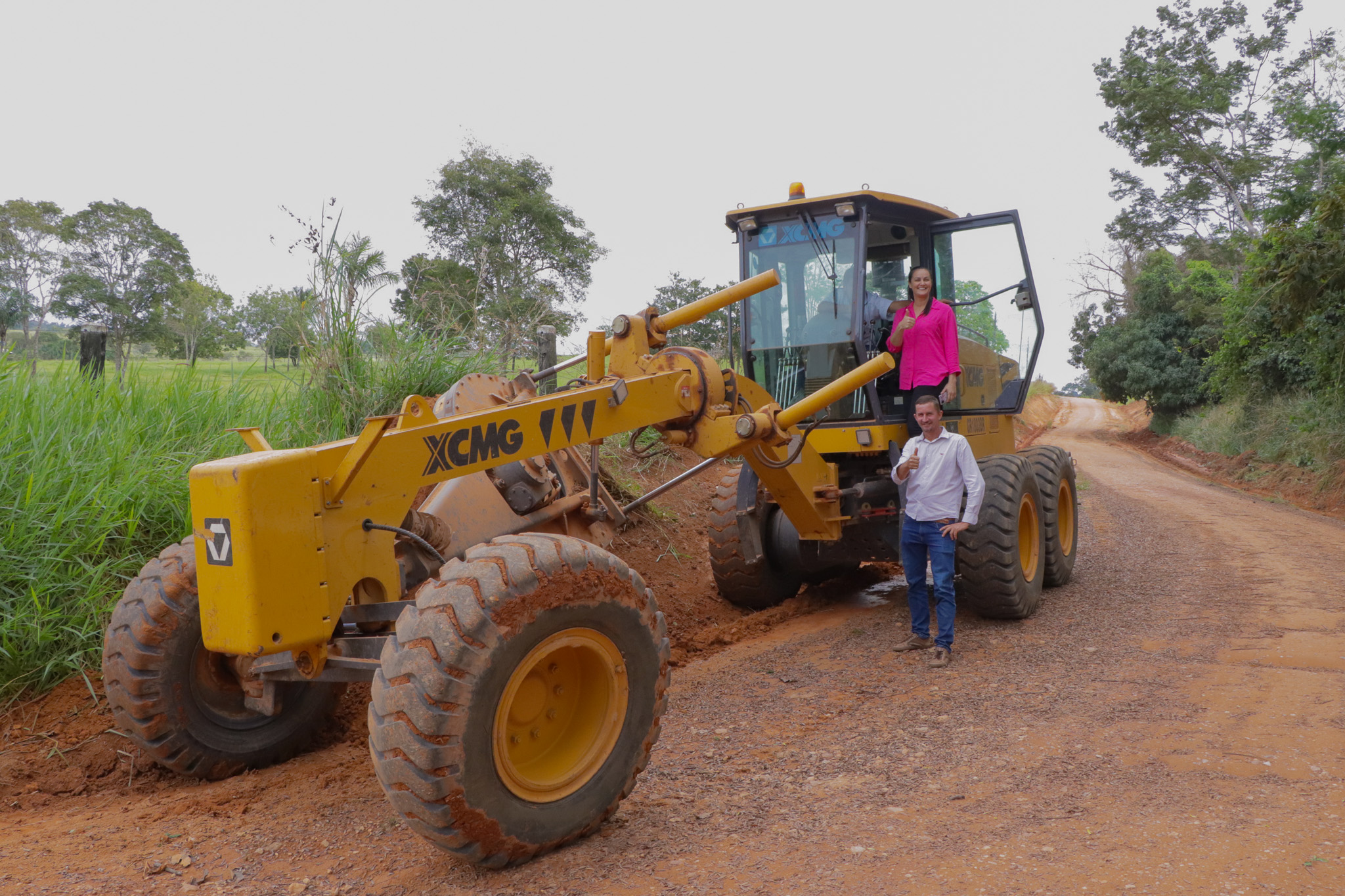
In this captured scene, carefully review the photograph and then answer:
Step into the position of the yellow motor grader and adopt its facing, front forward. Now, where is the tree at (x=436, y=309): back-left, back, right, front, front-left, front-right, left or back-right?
back-right

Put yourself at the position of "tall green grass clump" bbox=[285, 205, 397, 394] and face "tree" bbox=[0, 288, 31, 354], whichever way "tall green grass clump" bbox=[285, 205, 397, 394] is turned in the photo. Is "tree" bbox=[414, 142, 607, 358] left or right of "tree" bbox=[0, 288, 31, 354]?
right

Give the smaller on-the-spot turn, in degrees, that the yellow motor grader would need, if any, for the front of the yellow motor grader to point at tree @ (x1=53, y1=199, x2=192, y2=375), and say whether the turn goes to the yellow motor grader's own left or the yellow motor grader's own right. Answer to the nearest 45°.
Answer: approximately 90° to the yellow motor grader's own right

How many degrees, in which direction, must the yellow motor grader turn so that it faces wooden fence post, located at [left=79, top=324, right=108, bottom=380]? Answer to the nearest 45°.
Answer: approximately 90° to its right

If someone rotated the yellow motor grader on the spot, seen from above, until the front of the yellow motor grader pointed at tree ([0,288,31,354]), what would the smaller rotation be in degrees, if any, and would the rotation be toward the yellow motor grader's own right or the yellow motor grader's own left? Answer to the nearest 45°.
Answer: approximately 90° to the yellow motor grader's own right

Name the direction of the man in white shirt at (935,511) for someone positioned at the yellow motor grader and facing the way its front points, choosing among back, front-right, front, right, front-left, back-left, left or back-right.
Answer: back

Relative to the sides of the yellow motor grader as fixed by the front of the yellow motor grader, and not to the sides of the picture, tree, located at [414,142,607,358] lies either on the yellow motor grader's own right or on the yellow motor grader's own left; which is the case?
on the yellow motor grader's own right

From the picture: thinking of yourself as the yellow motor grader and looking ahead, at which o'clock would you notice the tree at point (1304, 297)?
The tree is roughly at 6 o'clock from the yellow motor grader.

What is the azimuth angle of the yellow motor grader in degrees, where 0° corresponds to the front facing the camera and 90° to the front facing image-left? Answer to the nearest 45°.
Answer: approximately 45°

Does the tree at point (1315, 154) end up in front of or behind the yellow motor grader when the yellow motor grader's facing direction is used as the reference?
behind

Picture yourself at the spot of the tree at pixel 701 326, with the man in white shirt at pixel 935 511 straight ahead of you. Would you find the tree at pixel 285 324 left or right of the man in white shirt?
right

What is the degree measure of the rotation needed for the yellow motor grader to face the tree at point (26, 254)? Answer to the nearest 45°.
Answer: approximately 90° to its right

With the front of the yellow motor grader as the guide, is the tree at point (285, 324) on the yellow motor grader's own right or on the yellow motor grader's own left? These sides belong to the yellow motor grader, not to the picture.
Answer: on the yellow motor grader's own right
